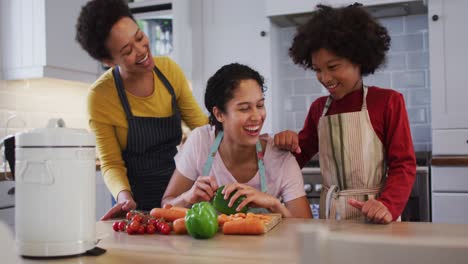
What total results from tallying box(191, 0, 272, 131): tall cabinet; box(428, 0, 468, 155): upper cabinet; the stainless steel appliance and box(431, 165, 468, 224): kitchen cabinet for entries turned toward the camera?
4

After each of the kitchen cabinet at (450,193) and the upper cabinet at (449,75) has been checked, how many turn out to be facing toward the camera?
2

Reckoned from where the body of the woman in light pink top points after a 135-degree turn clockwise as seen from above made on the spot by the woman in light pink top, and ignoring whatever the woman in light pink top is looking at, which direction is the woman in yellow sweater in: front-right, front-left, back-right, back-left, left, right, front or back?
front

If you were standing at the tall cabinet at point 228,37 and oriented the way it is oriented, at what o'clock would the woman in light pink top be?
The woman in light pink top is roughly at 12 o'clock from the tall cabinet.

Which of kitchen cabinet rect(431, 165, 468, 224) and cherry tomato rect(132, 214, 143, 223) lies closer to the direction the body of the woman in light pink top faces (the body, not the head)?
the cherry tomato

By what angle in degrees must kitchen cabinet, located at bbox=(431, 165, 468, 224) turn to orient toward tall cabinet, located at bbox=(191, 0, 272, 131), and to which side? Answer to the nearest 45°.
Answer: approximately 90° to its right

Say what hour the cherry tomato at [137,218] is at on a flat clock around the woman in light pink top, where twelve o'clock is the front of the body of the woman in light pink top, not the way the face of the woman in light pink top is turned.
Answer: The cherry tomato is roughly at 1 o'clock from the woman in light pink top.

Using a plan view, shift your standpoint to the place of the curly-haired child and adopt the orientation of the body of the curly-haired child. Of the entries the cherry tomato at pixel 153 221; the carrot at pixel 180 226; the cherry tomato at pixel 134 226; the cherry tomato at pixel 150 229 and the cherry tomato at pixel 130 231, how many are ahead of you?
5

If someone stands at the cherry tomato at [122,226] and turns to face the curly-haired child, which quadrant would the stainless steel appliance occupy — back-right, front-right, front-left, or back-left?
front-left

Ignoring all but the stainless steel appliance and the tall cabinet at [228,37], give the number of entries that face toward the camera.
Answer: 2

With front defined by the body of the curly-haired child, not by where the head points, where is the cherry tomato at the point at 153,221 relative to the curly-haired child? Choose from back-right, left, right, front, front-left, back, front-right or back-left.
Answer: front

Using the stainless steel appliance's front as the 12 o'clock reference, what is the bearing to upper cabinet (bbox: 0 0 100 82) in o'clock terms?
The upper cabinet is roughly at 3 o'clock from the stainless steel appliance.

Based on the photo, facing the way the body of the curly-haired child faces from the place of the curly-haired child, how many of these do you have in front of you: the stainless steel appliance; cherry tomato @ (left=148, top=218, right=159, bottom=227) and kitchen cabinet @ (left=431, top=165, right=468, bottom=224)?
1

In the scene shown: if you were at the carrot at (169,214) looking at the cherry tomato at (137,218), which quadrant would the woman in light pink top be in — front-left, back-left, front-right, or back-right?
back-right

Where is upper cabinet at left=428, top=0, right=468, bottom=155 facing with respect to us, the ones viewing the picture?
facing the viewer

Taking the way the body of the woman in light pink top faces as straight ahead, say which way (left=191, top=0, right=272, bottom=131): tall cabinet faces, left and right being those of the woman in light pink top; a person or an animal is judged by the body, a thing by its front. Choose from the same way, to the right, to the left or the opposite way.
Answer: the same way

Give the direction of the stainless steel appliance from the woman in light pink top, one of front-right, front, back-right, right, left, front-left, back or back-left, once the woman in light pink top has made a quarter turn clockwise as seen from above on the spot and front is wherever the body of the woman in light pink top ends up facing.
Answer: back-right

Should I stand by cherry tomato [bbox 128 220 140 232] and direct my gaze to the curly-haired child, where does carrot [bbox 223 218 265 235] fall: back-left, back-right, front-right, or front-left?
front-right

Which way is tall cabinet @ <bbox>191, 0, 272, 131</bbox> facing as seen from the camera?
toward the camera

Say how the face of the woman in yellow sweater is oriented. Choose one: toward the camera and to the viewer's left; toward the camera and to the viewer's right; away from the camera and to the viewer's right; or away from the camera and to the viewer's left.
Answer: toward the camera and to the viewer's right

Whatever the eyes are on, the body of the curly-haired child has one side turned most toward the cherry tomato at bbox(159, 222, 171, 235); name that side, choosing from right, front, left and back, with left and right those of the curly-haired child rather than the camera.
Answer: front
